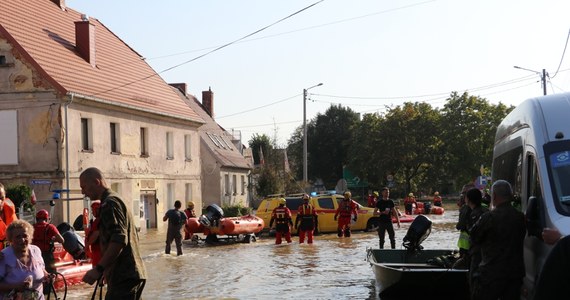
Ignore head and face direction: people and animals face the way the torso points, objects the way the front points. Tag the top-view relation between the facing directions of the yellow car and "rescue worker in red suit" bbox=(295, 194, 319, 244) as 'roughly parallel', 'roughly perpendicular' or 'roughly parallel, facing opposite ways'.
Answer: roughly perpendicular

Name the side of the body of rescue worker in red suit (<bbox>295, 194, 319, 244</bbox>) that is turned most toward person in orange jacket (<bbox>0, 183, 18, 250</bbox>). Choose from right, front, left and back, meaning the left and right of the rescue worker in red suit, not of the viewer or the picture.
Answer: front

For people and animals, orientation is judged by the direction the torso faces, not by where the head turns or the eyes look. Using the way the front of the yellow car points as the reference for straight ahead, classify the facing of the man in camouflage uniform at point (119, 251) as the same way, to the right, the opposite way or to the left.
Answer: the opposite way

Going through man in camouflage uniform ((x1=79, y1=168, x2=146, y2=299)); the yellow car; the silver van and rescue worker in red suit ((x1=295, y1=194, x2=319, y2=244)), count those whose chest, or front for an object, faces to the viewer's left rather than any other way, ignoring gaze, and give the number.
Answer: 1

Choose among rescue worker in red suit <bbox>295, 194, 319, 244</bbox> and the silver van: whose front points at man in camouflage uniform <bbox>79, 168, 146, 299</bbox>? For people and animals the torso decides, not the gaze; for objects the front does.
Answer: the rescue worker in red suit

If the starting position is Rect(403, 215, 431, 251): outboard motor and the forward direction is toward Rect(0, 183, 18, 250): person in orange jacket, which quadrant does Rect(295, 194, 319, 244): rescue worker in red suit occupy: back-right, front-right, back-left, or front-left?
back-right

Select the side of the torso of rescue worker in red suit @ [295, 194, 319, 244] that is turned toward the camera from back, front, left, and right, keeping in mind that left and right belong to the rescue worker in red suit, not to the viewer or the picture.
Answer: front
